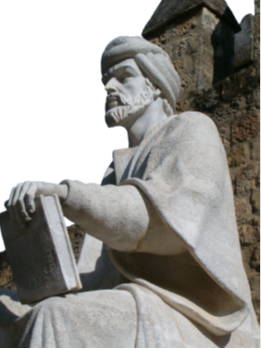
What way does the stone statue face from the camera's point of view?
to the viewer's left
